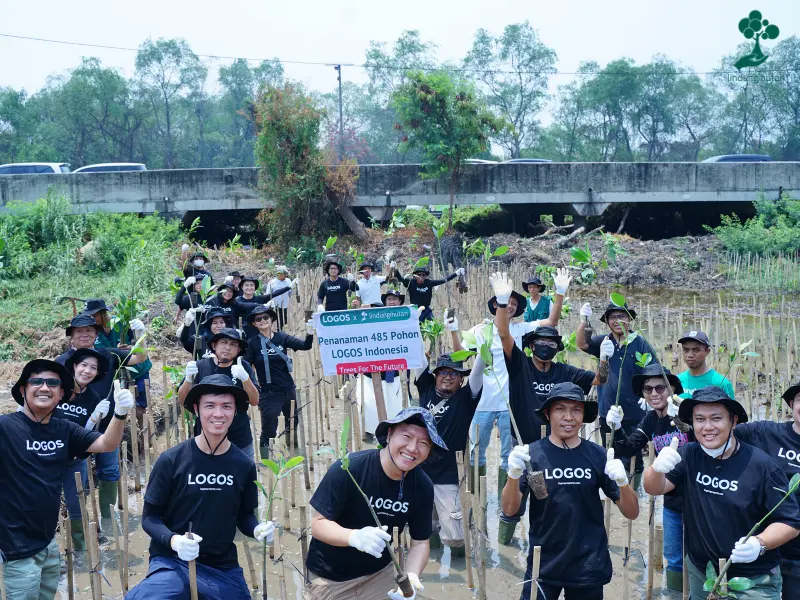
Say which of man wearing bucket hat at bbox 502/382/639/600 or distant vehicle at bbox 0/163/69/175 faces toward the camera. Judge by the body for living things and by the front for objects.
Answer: the man wearing bucket hat

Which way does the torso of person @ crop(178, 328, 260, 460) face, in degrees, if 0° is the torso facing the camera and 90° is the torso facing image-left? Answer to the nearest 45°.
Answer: approximately 0°

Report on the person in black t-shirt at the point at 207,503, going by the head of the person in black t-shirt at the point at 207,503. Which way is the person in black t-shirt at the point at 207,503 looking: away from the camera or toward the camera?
toward the camera

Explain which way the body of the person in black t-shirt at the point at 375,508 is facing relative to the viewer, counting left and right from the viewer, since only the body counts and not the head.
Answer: facing the viewer and to the right of the viewer

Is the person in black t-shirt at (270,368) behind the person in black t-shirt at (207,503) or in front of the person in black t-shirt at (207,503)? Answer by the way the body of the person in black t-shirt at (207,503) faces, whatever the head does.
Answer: behind

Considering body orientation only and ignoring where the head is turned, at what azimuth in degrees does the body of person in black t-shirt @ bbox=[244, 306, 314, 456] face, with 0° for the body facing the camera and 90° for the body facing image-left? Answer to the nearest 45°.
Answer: approximately 0°

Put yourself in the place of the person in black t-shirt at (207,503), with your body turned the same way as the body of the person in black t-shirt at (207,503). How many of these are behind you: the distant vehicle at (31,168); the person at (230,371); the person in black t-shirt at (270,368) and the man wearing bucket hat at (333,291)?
4

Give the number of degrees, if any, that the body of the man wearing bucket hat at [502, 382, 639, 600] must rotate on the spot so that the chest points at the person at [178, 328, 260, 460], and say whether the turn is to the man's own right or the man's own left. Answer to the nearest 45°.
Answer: approximately 135° to the man's own right

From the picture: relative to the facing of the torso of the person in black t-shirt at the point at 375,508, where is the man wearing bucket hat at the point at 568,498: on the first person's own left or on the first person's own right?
on the first person's own left

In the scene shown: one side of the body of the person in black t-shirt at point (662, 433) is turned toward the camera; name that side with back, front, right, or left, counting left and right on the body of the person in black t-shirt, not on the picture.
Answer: front

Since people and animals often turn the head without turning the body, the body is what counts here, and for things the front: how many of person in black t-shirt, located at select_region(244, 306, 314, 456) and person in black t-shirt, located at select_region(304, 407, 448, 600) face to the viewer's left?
0

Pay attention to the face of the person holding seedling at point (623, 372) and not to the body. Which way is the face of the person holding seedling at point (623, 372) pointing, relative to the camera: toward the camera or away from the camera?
toward the camera

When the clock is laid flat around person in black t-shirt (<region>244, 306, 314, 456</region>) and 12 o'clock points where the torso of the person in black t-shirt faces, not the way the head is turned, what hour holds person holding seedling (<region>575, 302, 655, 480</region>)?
The person holding seedling is roughly at 10 o'clock from the person in black t-shirt.

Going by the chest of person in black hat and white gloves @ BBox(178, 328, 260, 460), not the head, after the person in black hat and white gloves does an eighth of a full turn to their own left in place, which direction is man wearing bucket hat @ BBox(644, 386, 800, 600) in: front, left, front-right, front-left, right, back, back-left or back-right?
front

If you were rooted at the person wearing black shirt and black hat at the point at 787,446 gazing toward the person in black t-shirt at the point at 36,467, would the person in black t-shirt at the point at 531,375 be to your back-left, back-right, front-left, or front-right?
front-right
